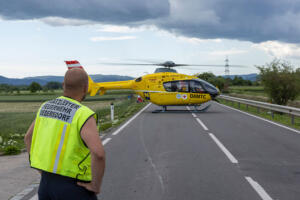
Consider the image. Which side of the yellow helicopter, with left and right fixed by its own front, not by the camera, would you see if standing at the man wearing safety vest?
right

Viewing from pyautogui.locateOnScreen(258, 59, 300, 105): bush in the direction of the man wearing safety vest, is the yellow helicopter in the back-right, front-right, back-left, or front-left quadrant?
front-right

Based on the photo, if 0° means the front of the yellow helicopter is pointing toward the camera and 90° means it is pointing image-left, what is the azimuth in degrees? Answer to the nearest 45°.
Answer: approximately 270°

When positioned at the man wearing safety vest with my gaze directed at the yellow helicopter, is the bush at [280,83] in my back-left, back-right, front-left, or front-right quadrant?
front-right

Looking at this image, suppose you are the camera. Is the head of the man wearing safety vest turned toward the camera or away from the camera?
away from the camera

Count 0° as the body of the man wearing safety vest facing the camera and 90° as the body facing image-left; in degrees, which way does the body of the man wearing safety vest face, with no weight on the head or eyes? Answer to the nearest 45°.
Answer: approximately 225°

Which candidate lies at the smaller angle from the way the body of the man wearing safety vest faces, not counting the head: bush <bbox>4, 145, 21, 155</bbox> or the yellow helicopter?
the yellow helicopter

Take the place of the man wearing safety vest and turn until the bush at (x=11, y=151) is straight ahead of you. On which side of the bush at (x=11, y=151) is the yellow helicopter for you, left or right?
right

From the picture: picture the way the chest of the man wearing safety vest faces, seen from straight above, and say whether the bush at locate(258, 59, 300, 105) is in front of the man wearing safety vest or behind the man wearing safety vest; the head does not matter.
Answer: in front

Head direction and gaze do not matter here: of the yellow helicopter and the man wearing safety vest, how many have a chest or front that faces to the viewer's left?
0

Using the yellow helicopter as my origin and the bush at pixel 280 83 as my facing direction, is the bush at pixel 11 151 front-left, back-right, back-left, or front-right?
back-right

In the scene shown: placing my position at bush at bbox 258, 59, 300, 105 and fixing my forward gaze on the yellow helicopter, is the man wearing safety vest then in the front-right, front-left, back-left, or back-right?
front-left

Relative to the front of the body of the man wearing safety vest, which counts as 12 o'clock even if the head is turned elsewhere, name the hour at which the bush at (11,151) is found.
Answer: The bush is roughly at 10 o'clock from the man wearing safety vest.

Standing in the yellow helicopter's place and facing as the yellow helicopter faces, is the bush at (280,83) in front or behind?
in front
